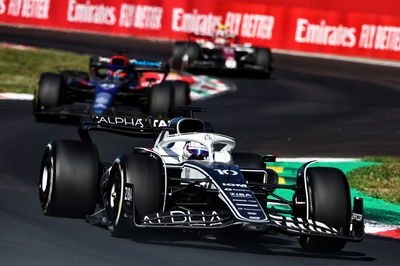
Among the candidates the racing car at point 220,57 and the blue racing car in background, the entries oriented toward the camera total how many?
2

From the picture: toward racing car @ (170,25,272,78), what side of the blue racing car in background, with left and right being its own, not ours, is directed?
back

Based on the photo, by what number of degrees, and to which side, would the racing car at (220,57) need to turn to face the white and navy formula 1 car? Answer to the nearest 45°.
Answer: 0° — it already faces it

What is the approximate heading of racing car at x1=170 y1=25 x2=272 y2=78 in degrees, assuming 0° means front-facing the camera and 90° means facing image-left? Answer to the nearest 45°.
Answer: approximately 0°

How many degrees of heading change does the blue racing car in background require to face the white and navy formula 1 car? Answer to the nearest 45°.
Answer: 0° — it already faces it

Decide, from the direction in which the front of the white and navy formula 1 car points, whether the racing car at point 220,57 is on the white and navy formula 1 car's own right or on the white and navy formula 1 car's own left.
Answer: on the white and navy formula 1 car's own left

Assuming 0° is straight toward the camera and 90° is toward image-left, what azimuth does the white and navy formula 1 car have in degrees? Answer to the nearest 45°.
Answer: approximately 315°

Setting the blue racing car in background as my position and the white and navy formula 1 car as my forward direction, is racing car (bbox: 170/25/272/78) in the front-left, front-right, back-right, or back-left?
back-left

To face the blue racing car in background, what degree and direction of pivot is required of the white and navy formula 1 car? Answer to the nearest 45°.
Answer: approximately 135° to its left
